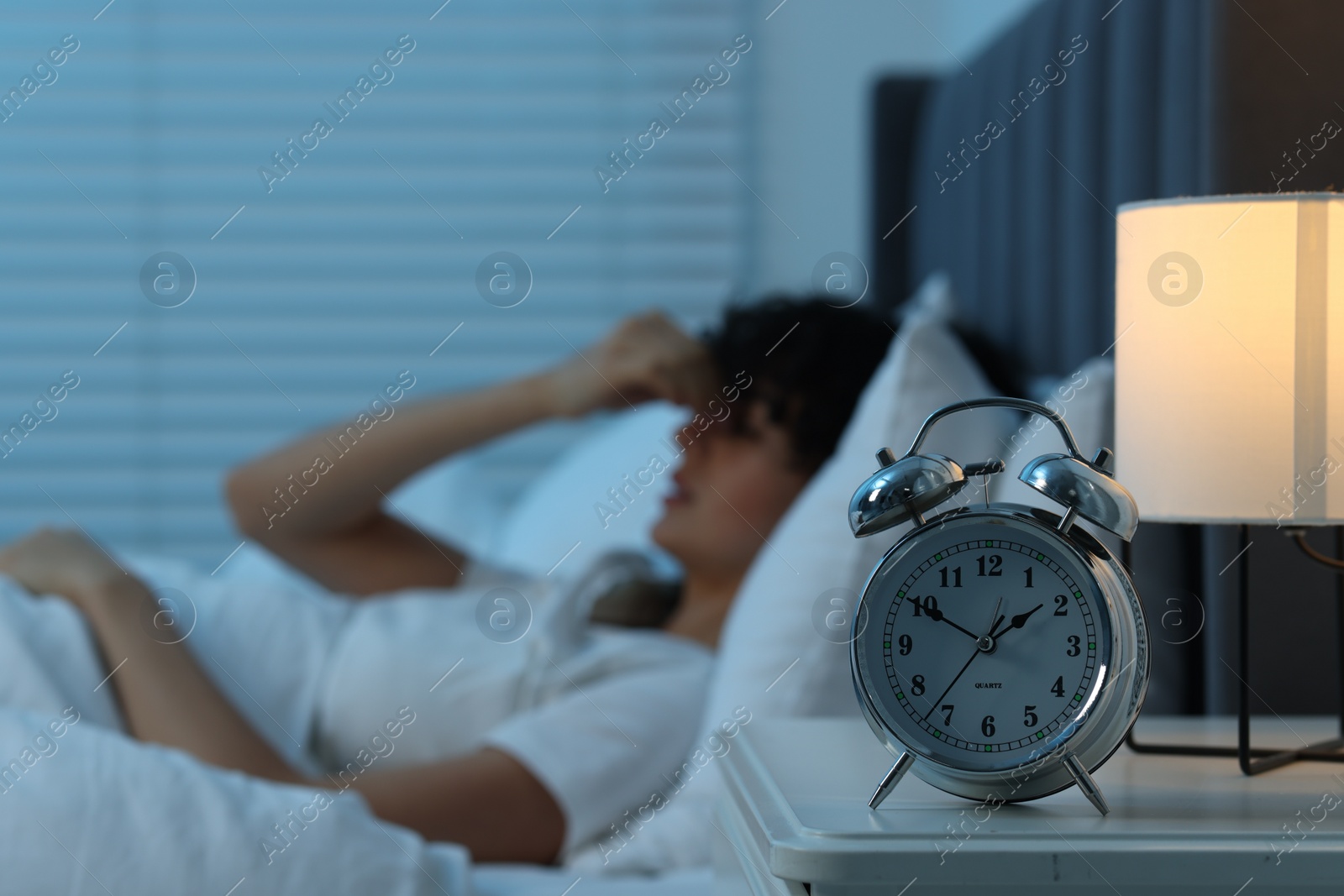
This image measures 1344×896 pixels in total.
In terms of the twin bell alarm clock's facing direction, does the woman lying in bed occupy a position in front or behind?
behind

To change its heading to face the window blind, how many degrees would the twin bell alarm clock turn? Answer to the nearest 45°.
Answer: approximately 135° to its right

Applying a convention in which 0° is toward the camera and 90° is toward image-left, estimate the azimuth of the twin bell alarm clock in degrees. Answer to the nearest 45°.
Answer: approximately 0°

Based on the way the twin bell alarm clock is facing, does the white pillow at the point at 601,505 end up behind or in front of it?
behind
